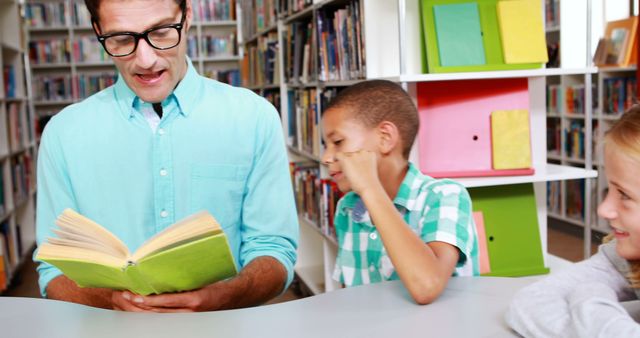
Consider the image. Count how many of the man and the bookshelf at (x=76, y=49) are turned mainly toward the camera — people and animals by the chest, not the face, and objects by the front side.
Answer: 2

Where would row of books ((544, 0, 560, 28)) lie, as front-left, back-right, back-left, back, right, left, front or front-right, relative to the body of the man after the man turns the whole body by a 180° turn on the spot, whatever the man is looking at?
front-right

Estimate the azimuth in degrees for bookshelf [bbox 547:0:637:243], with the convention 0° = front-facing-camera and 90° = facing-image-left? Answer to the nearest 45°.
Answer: approximately 45°

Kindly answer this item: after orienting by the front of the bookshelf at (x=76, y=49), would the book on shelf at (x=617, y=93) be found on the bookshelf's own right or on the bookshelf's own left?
on the bookshelf's own left

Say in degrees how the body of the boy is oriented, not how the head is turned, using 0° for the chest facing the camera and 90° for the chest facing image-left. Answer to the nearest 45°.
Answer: approximately 45°

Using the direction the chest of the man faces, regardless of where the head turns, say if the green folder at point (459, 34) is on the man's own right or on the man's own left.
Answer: on the man's own left

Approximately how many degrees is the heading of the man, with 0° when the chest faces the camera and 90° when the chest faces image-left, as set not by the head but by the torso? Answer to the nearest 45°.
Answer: approximately 0°
